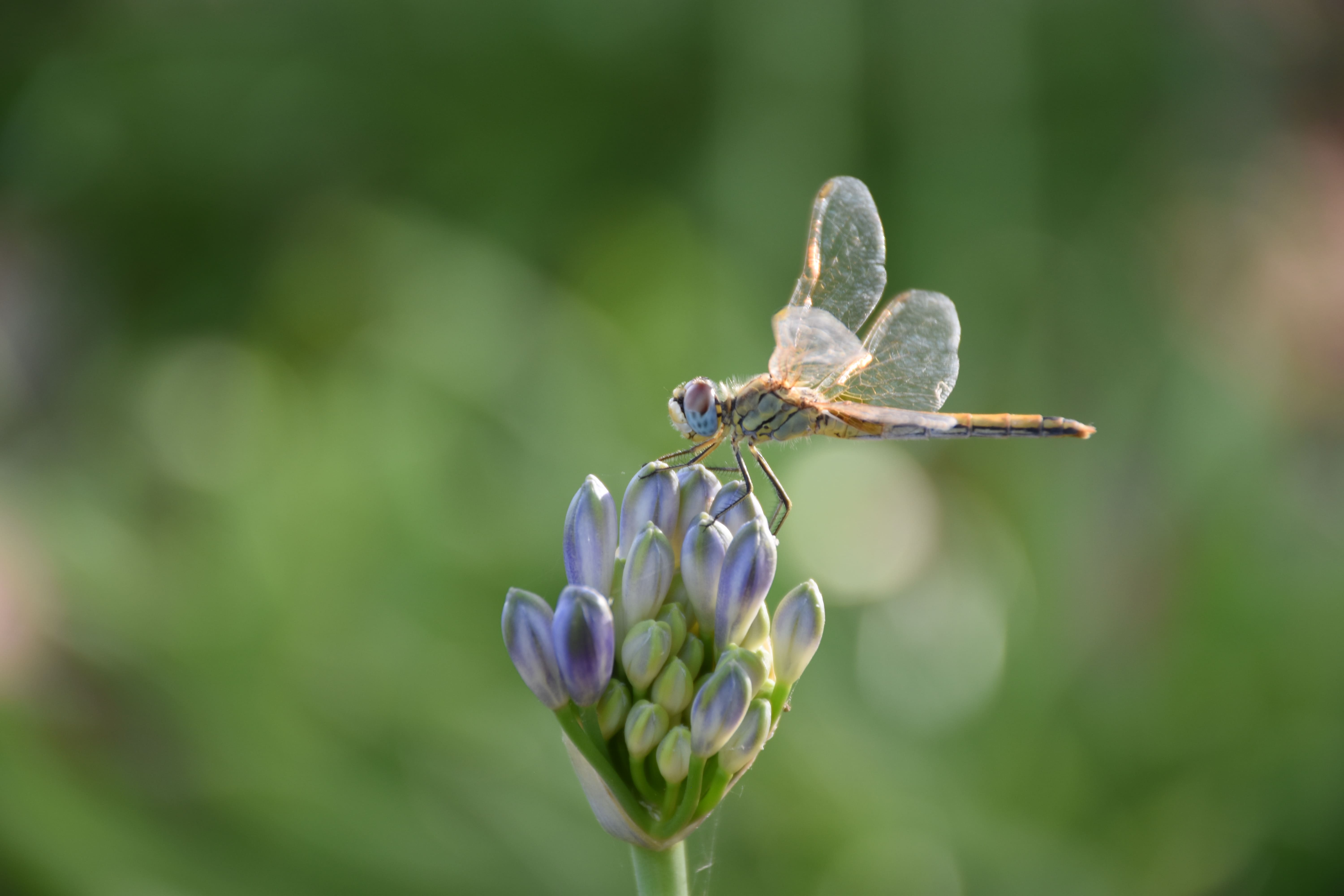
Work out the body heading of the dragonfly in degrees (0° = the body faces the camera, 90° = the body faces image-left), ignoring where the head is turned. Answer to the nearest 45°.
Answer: approximately 90°
